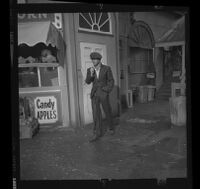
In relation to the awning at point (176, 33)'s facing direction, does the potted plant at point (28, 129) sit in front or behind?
in front

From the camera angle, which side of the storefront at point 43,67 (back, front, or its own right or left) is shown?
front

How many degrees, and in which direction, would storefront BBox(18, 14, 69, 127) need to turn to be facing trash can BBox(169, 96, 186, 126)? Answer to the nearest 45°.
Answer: approximately 90° to its left

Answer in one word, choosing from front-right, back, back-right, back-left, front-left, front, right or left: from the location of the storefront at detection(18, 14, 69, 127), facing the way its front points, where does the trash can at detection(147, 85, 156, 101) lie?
left

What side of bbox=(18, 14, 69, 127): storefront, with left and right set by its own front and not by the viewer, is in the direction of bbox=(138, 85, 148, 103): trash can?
left
